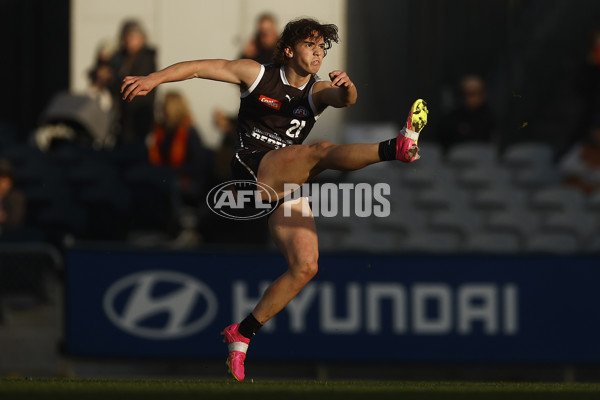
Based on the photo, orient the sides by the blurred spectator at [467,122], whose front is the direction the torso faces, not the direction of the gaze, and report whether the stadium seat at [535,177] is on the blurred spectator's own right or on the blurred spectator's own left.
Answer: on the blurred spectator's own left

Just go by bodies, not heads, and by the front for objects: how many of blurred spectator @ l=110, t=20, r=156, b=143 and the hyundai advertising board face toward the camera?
2

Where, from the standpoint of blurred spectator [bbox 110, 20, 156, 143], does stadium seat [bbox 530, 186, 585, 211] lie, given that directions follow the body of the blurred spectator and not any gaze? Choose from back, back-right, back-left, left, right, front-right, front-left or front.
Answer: left

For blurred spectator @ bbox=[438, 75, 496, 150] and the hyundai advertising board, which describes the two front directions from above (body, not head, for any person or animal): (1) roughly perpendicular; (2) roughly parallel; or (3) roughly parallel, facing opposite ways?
roughly parallel

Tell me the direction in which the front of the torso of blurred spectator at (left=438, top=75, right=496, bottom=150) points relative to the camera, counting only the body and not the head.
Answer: toward the camera

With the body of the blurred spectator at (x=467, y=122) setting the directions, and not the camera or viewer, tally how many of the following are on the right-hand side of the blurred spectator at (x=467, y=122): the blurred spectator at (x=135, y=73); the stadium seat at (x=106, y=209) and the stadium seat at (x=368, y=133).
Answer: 3

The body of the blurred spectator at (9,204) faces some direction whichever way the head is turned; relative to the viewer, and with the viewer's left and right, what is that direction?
facing the viewer

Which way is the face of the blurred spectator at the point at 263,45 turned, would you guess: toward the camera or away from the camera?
toward the camera

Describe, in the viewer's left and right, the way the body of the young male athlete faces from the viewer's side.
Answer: facing the viewer and to the right of the viewer

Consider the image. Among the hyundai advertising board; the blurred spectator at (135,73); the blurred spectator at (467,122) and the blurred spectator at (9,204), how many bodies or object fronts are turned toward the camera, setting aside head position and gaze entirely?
4

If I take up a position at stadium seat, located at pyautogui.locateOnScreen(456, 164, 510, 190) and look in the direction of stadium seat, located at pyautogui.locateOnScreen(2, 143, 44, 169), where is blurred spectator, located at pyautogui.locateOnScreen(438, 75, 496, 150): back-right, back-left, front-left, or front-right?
front-right

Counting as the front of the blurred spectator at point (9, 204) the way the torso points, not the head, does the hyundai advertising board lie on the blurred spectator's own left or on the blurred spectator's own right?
on the blurred spectator's own left
